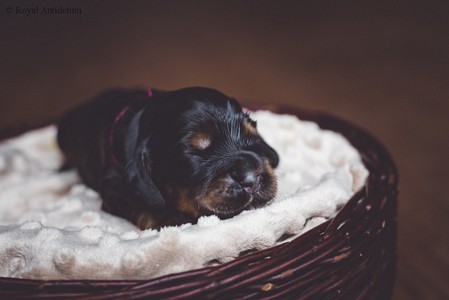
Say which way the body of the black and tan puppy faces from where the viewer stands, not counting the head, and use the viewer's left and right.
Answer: facing the viewer and to the right of the viewer
